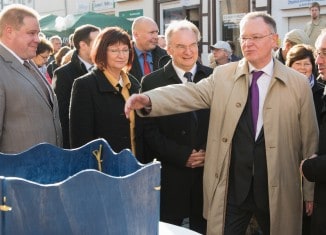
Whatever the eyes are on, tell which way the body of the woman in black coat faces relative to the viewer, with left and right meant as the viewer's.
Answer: facing the viewer and to the right of the viewer

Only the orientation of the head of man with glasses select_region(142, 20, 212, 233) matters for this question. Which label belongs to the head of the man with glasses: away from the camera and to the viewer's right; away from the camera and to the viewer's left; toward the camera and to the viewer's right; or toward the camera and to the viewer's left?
toward the camera and to the viewer's right

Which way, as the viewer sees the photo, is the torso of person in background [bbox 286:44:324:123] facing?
toward the camera

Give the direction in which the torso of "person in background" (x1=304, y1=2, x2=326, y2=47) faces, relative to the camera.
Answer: toward the camera

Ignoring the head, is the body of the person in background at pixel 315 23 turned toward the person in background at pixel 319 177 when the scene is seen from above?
yes

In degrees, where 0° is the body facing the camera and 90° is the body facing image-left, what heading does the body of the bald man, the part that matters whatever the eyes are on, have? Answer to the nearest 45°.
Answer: approximately 315°

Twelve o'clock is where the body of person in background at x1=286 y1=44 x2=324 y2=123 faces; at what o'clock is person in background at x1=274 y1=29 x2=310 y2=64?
person in background at x1=274 y1=29 x2=310 y2=64 is roughly at 6 o'clock from person in background at x1=286 y1=44 x2=324 y2=123.

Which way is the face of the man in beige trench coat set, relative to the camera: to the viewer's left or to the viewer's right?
to the viewer's left

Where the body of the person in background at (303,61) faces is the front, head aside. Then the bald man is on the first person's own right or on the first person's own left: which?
on the first person's own right

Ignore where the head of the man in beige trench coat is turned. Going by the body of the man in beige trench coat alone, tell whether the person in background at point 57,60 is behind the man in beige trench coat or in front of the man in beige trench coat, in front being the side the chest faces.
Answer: behind

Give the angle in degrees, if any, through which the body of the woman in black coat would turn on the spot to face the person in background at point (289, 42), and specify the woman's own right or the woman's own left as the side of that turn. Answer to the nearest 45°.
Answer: approximately 90° to the woman's own left

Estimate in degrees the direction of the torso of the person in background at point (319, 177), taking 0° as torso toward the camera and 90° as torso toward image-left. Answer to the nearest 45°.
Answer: approximately 45°
